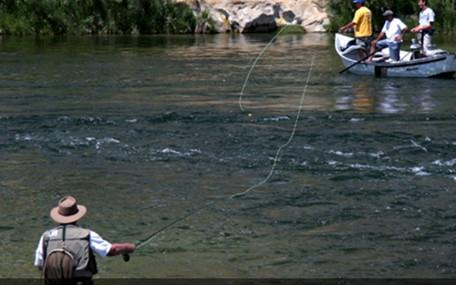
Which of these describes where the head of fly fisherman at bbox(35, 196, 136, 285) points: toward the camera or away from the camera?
away from the camera

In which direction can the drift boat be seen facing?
to the viewer's left

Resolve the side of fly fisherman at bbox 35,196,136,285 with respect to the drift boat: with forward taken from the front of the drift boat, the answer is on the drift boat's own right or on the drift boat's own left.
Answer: on the drift boat's own left

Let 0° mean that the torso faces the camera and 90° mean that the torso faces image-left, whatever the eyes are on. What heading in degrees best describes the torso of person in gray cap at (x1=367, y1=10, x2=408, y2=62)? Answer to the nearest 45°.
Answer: approximately 45°
